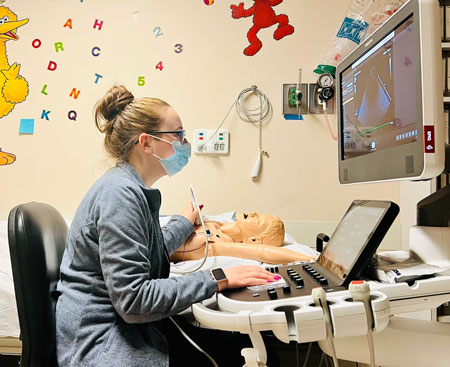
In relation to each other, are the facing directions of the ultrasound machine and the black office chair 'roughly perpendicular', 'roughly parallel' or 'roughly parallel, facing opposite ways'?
roughly parallel, facing opposite ways

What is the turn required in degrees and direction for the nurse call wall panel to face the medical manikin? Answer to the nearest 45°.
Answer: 0° — it already faces it

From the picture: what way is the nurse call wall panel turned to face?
toward the camera

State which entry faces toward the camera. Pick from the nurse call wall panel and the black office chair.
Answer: the nurse call wall panel

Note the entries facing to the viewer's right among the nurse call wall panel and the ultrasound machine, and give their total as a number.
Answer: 0

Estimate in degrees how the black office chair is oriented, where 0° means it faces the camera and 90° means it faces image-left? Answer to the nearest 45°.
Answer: approximately 270°

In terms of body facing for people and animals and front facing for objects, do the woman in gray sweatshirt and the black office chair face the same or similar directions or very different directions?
same or similar directions

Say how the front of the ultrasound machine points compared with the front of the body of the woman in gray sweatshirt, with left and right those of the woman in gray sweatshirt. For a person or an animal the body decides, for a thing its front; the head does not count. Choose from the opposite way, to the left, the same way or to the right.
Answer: the opposite way

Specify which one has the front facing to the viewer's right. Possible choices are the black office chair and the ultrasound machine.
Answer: the black office chair

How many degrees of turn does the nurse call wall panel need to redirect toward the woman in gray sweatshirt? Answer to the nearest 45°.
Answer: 0° — it already faces them

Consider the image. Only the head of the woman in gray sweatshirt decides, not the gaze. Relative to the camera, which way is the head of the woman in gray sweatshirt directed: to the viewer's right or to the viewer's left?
to the viewer's right

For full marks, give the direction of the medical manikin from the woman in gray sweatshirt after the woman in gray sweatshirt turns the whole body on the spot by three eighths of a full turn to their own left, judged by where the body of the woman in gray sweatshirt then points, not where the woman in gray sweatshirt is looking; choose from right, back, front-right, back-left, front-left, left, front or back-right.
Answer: right

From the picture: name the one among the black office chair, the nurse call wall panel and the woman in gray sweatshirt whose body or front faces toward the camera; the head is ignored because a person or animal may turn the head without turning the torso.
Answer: the nurse call wall panel

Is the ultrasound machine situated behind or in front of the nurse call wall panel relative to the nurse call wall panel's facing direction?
in front

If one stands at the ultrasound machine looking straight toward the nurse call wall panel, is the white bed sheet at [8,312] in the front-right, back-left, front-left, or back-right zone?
front-left

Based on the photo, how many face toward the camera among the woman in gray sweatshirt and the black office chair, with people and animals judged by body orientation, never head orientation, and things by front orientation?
0
